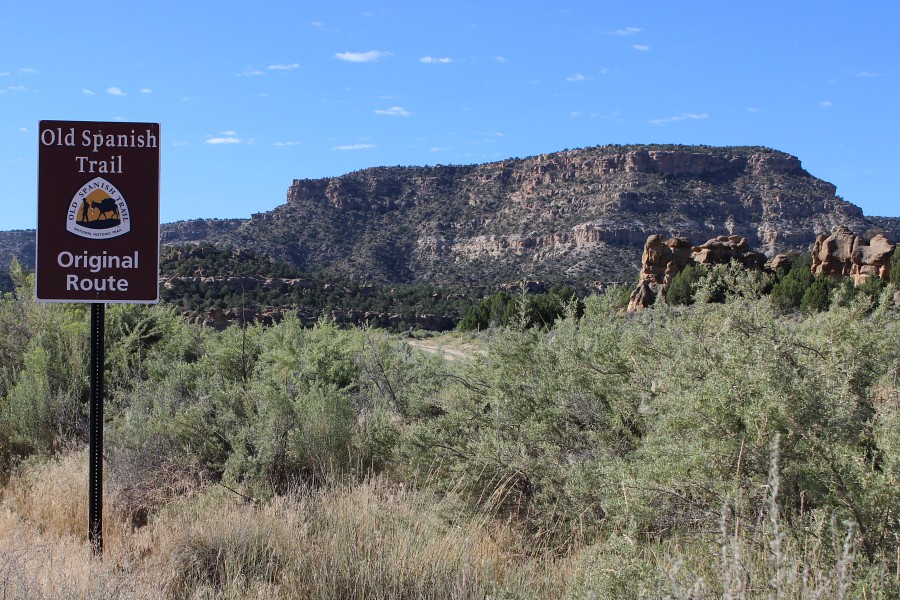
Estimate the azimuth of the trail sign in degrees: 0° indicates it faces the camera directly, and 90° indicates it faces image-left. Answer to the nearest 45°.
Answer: approximately 0°

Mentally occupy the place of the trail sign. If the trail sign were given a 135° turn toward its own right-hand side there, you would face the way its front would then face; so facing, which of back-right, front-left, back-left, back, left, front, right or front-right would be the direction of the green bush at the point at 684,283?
right

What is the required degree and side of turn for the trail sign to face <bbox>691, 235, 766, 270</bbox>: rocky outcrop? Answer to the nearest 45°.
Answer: approximately 135° to its left
